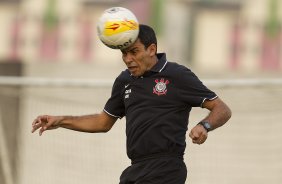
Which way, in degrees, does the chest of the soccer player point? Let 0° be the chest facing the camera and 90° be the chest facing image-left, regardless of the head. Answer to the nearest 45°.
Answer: approximately 45°

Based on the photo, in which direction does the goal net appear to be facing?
toward the camera

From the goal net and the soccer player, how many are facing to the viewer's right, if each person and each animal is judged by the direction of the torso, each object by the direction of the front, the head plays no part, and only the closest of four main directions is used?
0

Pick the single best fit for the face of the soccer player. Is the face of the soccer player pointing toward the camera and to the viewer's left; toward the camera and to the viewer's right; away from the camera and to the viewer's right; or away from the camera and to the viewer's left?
toward the camera and to the viewer's left

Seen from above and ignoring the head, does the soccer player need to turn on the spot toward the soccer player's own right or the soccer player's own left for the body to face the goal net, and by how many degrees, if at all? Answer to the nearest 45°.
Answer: approximately 135° to the soccer player's own right

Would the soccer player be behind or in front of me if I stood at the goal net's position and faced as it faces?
in front

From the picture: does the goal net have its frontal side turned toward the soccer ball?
yes
